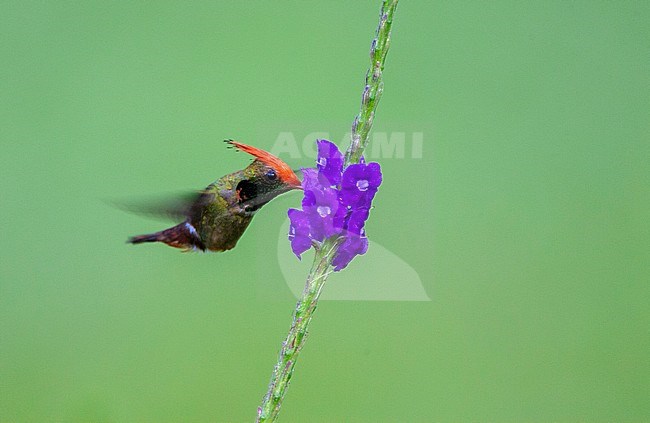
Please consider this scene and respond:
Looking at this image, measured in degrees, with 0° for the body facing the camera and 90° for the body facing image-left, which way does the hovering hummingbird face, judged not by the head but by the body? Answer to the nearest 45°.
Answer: approximately 270°
